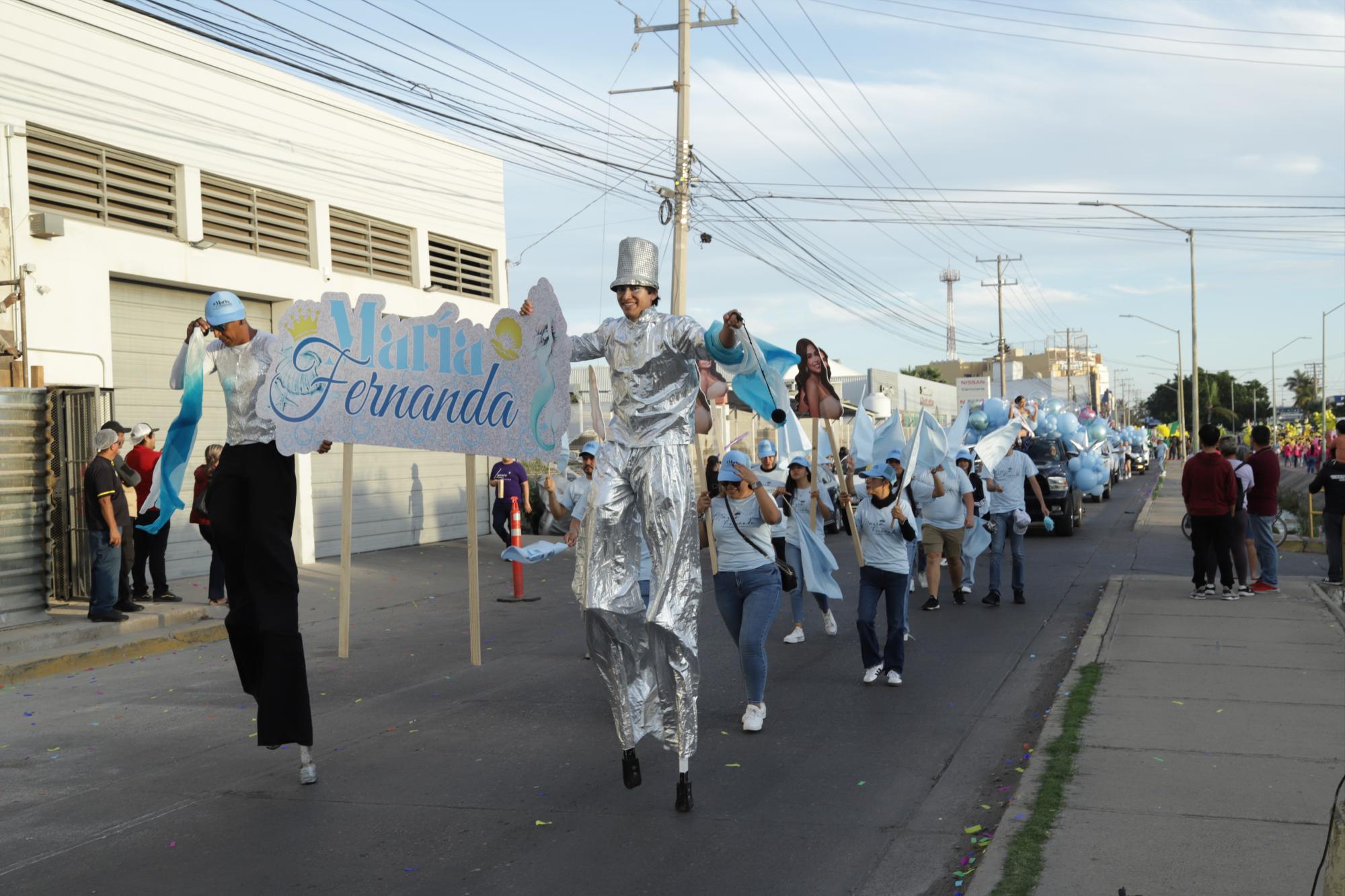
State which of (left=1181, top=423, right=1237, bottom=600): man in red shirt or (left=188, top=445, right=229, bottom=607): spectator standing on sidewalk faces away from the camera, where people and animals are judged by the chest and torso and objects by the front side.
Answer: the man in red shirt

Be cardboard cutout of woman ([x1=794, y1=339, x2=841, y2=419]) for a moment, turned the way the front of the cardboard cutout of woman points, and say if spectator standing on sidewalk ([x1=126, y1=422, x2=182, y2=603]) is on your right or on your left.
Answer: on your right

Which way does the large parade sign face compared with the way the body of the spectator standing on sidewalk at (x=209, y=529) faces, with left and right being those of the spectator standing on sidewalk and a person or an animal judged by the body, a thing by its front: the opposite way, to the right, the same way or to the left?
to the right

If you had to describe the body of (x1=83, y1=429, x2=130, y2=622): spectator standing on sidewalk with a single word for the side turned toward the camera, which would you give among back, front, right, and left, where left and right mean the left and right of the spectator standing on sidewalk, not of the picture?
right

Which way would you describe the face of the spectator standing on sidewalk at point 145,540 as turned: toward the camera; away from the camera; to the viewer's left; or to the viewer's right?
to the viewer's right

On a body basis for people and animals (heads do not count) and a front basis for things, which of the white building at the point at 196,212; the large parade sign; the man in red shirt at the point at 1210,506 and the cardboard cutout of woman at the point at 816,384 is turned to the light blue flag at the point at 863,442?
the white building

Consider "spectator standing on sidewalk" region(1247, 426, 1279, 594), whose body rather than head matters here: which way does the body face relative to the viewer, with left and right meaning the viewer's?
facing to the left of the viewer

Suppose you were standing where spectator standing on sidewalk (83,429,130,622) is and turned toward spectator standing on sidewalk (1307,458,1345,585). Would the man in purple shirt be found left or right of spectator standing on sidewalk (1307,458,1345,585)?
left

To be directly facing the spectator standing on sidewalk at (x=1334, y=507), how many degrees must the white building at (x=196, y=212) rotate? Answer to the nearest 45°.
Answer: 0° — it already faces them

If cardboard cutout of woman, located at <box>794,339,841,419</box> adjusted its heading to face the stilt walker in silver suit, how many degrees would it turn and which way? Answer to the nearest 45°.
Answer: approximately 45° to its right

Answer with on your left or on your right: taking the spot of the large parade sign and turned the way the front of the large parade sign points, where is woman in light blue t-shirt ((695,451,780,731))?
on your left
